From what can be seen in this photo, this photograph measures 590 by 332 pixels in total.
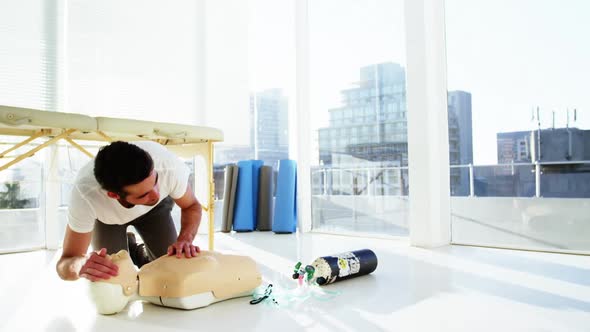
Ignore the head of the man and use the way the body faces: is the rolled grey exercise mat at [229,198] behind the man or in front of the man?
behind

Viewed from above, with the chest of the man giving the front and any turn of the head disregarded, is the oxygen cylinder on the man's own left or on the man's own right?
on the man's own left

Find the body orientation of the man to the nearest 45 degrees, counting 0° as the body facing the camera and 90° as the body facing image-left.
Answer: approximately 0°

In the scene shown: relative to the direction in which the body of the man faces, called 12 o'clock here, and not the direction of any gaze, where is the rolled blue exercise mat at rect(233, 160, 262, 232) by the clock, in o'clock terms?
The rolled blue exercise mat is roughly at 7 o'clock from the man.

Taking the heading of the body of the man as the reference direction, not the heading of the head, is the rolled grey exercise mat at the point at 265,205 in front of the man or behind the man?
behind

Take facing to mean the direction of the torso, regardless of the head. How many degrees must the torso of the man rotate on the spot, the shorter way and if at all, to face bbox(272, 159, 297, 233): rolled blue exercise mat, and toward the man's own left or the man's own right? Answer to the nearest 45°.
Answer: approximately 135° to the man's own left

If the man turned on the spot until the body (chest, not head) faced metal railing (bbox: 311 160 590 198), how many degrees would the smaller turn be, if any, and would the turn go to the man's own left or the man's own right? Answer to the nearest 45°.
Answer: approximately 90° to the man's own left
